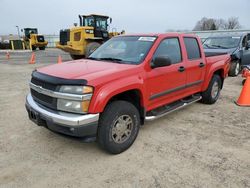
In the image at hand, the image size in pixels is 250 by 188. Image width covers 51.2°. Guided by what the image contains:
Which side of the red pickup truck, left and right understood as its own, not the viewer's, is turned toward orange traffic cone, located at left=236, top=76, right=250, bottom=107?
back

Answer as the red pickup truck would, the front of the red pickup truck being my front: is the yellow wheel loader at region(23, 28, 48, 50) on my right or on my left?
on my right

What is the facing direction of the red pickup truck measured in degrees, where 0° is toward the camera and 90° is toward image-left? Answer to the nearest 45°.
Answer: approximately 45°

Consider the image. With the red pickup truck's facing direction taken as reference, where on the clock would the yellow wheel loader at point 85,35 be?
The yellow wheel loader is roughly at 4 o'clock from the red pickup truck.

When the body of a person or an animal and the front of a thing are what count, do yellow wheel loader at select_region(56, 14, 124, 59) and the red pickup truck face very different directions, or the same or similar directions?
very different directions

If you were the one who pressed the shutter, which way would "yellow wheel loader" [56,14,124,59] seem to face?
facing away from the viewer and to the right of the viewer
